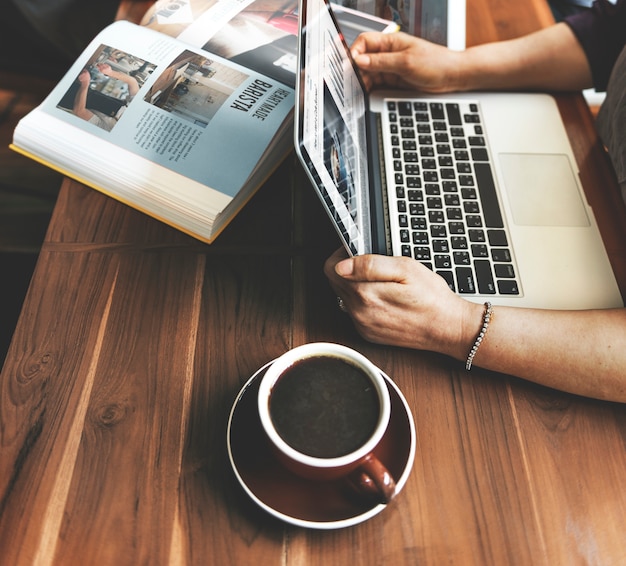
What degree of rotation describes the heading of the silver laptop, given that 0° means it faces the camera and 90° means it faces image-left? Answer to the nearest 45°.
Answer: approximately 270°

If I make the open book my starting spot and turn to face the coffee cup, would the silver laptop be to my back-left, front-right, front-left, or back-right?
front-left
